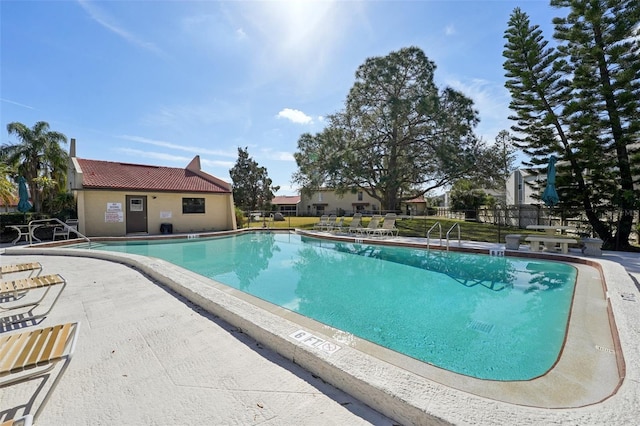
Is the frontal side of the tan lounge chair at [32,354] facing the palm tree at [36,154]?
no

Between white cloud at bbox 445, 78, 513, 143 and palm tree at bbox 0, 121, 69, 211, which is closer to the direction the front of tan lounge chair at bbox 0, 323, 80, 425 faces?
the white cloud

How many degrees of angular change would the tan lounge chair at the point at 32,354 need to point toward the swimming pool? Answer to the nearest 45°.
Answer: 0° — it already faces it

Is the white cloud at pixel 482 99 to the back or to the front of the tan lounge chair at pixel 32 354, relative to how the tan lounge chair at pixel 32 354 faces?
to the front

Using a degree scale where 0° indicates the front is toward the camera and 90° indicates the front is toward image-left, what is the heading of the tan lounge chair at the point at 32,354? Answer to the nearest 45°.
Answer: approximately 270°

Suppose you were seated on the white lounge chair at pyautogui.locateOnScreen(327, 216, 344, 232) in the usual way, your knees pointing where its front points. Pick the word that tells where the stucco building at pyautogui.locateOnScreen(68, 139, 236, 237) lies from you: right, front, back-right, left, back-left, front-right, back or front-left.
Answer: front-right

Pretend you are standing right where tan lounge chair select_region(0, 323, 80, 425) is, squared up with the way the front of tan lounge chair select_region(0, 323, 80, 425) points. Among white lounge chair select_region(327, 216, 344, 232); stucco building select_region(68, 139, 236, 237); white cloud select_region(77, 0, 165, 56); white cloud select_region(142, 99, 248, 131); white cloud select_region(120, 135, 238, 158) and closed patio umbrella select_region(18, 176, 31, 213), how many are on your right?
0

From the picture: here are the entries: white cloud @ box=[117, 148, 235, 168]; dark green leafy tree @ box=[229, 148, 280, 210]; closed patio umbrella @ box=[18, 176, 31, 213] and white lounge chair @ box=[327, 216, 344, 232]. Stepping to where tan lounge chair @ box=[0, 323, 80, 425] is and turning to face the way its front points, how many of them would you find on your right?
0

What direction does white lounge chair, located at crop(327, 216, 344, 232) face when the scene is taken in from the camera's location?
facing the viewer and to the left of the viewer

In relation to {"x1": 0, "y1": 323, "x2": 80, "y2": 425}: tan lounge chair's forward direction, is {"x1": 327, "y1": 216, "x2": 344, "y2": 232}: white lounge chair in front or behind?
in front

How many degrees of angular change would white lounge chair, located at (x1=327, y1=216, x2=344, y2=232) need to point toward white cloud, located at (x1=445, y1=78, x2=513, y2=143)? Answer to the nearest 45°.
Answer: approximately 135° to its left

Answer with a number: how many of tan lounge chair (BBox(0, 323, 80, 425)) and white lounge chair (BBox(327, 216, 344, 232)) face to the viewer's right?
1

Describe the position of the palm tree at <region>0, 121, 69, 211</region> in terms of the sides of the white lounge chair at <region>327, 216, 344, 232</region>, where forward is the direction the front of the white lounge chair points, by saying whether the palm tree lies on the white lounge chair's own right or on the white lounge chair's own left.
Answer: on the white lounge chair's own right

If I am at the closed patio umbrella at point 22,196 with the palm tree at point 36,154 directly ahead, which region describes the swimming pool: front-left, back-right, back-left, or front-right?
back-right
